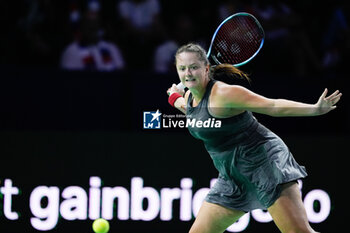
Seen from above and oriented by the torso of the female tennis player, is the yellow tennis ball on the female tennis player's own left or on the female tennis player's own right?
on the female tennis player's own right

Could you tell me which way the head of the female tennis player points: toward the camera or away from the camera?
toward the camera
